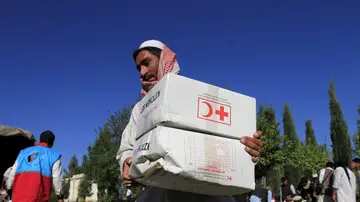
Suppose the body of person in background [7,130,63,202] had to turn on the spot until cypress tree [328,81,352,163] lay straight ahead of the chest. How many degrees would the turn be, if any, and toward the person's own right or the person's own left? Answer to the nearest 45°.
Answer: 0° — they already face it

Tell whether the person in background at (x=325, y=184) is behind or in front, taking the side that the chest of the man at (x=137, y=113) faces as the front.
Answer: behind

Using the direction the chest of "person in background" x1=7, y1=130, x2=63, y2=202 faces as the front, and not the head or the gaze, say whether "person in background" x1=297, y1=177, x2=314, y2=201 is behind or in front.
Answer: in front

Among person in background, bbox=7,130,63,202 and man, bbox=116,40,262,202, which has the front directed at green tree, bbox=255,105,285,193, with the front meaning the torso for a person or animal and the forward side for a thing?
the person in background

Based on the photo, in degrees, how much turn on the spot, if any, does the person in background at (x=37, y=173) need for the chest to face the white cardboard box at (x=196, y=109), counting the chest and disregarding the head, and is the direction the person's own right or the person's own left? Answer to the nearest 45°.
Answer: approximately 135° to the person's own right

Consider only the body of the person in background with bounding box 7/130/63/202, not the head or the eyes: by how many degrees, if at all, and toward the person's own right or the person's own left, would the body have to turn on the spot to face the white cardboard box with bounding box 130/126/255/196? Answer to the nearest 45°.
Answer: approximately 135° to the person's own right

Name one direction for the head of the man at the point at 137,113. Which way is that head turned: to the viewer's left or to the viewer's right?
to the viewer's left

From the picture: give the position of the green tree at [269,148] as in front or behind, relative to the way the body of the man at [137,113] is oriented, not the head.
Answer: behind

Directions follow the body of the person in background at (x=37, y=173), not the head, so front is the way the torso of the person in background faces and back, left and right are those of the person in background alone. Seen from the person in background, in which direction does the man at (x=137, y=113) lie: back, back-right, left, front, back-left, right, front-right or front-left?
back-right

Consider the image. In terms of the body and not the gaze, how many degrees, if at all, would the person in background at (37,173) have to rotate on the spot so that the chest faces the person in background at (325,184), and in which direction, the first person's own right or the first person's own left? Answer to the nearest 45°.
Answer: approximately 45° to the first person's own right

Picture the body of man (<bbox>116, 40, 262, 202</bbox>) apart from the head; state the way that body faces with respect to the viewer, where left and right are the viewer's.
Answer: facing the viewer and to the left of the viewer

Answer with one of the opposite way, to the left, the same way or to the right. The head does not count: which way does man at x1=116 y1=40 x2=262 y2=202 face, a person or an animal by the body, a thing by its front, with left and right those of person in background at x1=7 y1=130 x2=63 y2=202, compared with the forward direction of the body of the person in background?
the opposite way

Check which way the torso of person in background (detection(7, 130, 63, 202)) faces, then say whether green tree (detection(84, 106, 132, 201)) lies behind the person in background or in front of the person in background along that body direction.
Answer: in front

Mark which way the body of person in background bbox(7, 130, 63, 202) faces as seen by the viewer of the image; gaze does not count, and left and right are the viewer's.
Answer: facing away from the viewer and to the right of the viewer
